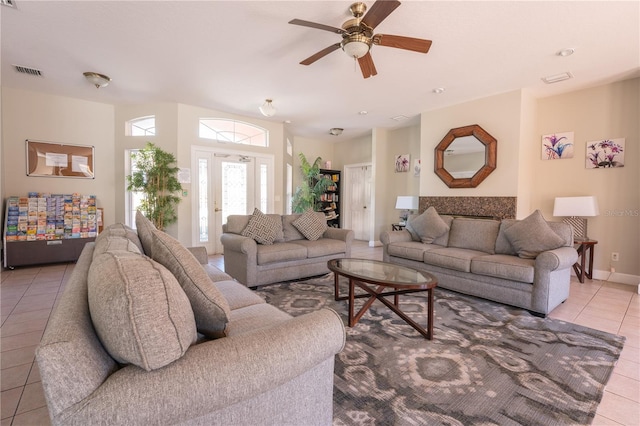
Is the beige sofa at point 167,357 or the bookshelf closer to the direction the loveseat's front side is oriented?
the beige sofa

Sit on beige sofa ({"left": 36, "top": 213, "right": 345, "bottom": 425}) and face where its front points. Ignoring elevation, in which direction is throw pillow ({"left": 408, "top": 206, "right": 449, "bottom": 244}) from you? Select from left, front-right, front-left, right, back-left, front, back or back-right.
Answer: front-left

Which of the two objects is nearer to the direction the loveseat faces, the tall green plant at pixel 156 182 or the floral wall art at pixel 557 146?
the floral wall art

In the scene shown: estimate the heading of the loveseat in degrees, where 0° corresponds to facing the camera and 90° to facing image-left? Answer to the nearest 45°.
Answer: approximately 315°

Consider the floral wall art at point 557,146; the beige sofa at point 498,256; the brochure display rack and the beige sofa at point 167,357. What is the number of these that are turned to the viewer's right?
1

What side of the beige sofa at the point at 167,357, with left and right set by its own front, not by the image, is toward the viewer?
right

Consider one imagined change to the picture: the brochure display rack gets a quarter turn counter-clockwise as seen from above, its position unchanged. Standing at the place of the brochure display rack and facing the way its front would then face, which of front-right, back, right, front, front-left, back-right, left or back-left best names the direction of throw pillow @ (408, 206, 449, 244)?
front-right

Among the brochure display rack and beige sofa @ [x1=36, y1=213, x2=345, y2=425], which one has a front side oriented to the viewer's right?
the beige sofa

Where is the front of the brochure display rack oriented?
toward the camera

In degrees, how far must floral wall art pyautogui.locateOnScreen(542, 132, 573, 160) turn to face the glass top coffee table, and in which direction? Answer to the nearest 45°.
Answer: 0° — it already faces it

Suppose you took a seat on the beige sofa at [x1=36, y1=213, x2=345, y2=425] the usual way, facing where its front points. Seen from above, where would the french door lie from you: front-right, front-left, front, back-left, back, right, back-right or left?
left

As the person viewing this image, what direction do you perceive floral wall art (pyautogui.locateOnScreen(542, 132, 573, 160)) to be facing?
facing the viewer

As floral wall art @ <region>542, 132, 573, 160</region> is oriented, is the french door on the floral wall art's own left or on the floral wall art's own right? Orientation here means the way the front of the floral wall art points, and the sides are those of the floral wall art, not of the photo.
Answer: on the floral wall art's own right

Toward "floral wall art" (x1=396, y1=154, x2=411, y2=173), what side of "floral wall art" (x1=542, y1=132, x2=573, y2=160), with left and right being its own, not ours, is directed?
right

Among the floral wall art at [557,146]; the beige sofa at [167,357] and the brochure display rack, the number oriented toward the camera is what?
2

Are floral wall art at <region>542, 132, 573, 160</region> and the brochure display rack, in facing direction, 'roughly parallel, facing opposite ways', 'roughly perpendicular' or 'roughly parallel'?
roughly perpendicular

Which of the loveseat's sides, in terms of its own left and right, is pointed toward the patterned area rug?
front
